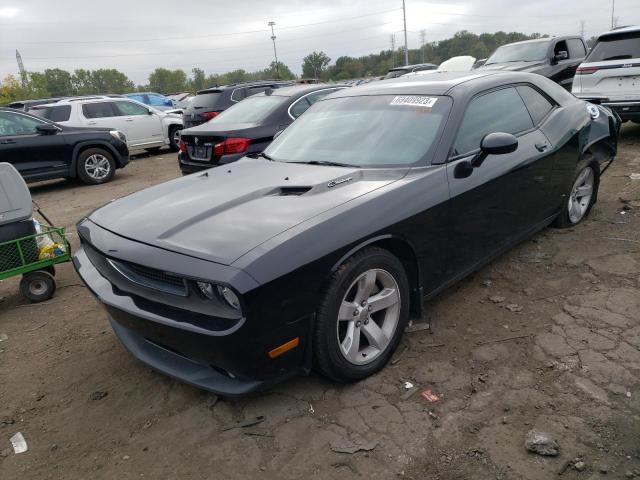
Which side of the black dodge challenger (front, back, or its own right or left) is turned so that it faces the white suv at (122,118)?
right

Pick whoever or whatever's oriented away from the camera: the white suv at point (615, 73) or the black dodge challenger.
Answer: the white suv

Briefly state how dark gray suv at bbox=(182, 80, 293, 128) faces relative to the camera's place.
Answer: facing away from the viewer and to the right of the viewer

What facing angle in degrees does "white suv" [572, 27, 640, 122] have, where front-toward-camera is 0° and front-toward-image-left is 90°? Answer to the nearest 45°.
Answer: approximately 180°

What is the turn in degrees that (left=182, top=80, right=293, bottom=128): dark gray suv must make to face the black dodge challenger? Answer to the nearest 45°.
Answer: approximately 135° to its right

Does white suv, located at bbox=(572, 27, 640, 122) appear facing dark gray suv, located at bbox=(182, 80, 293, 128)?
no

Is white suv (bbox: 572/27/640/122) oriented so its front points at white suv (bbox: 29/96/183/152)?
no

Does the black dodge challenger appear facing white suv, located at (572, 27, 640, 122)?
no

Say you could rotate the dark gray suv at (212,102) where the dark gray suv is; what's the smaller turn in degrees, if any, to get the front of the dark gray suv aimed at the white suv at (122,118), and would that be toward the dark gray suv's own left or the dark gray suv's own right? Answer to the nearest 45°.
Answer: approximately 90° to the dark gray suv's own left

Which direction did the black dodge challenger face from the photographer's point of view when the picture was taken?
facing the viewer and to the left of the viewer

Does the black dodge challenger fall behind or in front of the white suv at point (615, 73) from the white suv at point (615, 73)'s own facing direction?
behind

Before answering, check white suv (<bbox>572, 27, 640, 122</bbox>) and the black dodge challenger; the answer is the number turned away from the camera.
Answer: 1

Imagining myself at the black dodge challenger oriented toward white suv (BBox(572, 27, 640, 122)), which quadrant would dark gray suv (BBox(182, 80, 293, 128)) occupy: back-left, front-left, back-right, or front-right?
front-left

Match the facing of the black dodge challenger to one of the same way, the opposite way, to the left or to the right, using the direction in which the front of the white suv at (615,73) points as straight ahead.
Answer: the opposite way

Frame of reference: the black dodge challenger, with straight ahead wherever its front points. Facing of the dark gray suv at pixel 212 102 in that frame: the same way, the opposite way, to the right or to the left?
the opposite way

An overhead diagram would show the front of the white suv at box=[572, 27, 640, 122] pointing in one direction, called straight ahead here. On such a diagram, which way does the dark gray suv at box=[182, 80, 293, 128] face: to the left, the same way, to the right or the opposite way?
the same way

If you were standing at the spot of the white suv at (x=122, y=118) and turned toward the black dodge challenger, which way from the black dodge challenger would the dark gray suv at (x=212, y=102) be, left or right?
left
